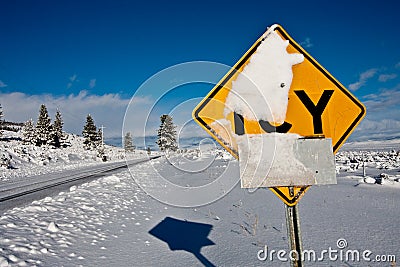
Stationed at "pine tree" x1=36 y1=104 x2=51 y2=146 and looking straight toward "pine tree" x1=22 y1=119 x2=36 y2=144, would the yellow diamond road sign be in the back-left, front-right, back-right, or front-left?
back-left

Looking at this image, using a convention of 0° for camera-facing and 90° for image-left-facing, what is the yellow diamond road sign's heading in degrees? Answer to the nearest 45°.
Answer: approximately 0°

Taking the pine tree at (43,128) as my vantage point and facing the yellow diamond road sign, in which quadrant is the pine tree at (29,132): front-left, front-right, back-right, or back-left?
back-right

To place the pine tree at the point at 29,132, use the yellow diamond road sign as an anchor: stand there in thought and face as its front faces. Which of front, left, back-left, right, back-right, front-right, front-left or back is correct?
back-right
